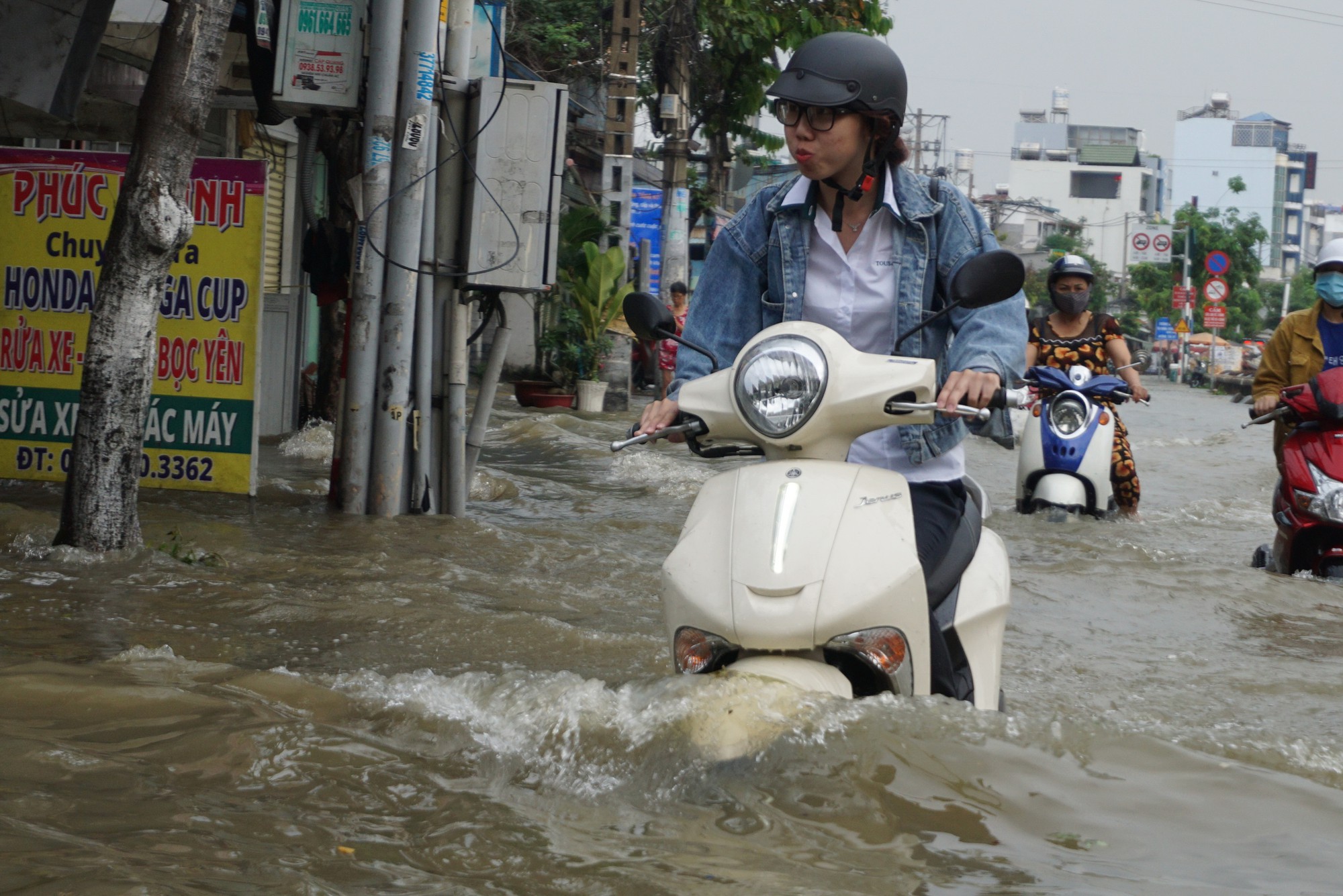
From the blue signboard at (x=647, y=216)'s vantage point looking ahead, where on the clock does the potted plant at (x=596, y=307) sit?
The potted plant is roughly at 12 o'clock from the blue signboard.

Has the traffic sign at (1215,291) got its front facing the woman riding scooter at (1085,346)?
yes

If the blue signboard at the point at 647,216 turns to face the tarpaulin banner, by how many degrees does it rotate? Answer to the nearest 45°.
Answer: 0° — it already faces it

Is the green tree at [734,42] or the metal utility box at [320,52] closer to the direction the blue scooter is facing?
the metal utility box

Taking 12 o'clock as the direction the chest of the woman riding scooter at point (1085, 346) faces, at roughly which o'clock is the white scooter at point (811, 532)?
The white scooter is roughly at 12 o'clock from the woman riding scooter.

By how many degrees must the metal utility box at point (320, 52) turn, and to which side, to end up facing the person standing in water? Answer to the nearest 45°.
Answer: approximately 180°
